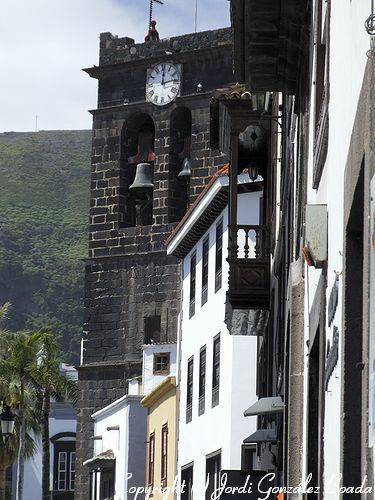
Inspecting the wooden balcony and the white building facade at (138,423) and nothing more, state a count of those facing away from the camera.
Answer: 0

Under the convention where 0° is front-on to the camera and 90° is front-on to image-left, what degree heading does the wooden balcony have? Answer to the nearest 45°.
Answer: approximately 90°

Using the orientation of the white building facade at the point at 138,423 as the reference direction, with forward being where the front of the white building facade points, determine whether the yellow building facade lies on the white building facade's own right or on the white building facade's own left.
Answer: on the white building facade's own left

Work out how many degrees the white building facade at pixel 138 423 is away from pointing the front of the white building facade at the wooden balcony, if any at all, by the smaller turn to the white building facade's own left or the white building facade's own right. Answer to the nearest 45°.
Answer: approximately 45° to the white building facade's own left
